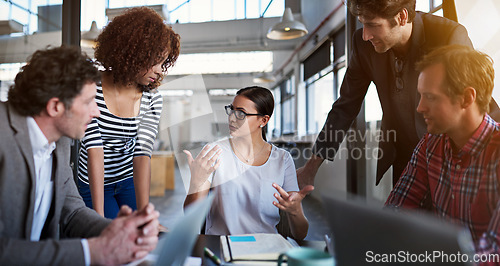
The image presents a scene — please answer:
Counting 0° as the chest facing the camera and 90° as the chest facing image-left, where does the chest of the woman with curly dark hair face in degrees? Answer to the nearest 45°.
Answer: approximately 0°

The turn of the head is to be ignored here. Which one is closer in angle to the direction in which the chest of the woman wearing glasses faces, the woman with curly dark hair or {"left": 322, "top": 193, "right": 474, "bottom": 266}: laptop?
the laptop

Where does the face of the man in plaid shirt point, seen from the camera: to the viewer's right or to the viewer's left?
to the viewer's left

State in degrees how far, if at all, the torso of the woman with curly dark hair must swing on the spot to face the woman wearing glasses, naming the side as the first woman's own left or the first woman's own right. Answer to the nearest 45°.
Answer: approximately 90° to the first woman's own left

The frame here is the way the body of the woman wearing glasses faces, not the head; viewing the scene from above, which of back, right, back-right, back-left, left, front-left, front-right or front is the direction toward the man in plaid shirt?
front-left

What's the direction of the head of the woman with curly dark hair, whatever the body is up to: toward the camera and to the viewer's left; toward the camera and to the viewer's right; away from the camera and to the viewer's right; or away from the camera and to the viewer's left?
toward the camera and to the viewer's right

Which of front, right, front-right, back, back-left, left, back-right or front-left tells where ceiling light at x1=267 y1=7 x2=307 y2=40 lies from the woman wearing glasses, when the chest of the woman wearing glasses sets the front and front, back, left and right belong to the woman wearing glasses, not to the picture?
back

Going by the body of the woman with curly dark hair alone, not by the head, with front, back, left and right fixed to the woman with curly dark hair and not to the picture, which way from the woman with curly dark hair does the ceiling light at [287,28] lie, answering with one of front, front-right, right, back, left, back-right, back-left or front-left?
back-left

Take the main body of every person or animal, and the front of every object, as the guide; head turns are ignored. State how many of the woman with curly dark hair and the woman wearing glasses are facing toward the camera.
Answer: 2

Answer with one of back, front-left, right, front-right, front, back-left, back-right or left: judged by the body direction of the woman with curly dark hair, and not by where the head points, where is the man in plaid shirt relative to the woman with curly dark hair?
front-left
